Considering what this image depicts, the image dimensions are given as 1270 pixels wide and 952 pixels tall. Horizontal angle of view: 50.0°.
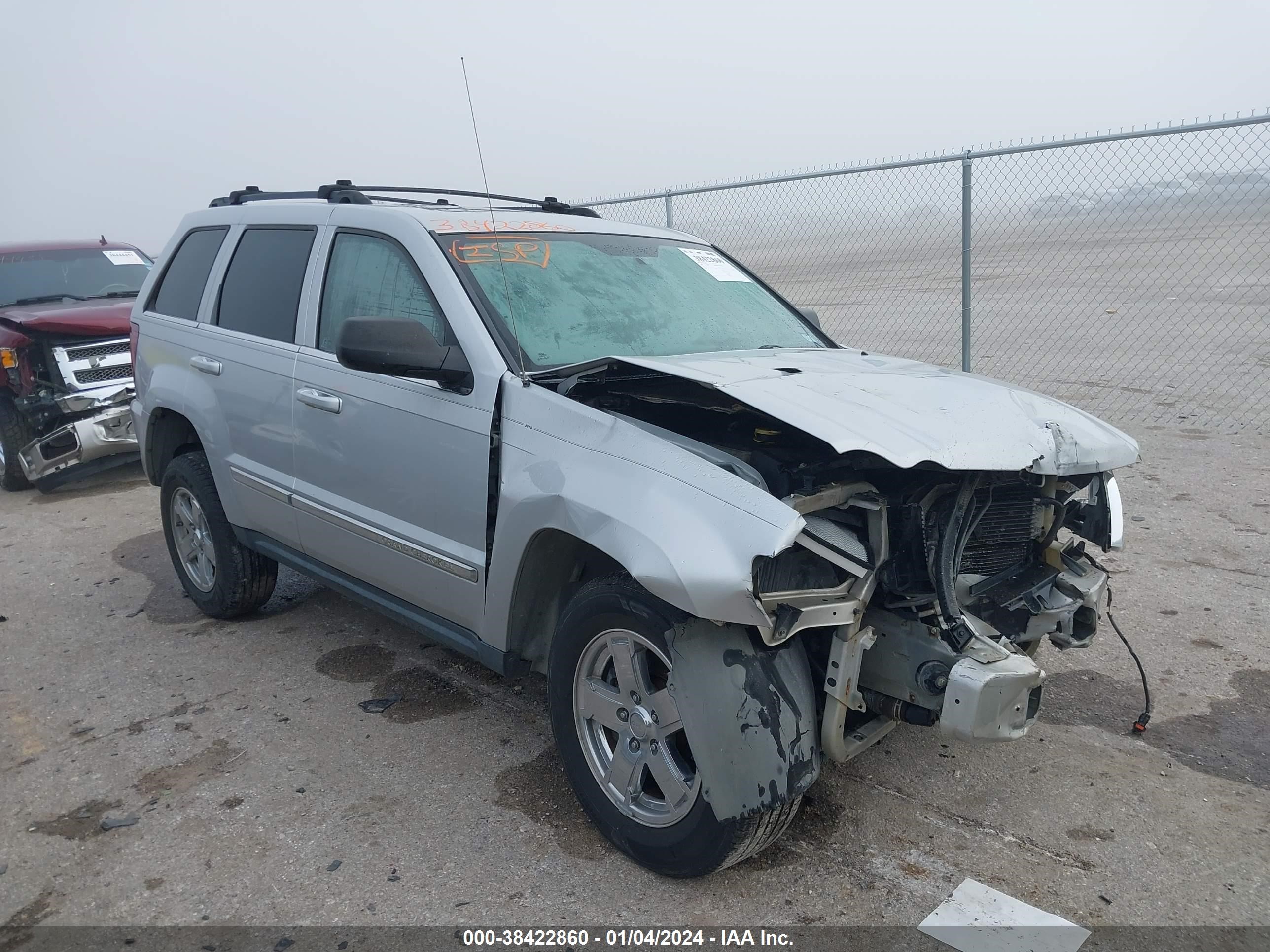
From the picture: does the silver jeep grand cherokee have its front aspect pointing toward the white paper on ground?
yes

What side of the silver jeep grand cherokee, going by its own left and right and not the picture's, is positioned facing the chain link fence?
left

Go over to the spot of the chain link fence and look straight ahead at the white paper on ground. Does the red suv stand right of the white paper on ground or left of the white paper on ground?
right

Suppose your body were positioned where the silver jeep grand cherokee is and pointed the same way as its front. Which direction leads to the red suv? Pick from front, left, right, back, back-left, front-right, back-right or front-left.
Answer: back

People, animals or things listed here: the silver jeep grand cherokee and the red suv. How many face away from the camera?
0

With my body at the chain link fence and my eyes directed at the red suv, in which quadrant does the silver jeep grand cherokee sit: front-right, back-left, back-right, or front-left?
front-left

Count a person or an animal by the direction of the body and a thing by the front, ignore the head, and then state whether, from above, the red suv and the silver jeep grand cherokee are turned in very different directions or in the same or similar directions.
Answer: same or similar directions

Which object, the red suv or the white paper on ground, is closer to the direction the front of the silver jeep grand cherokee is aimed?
the white paper on ground

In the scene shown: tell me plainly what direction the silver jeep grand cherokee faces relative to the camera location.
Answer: facing the viewer and to the right of the viewer

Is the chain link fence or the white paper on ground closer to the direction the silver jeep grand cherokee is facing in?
the white paper on ground

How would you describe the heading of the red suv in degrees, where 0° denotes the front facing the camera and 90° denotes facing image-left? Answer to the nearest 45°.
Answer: approximately 315°

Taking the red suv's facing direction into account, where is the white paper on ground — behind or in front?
in front
